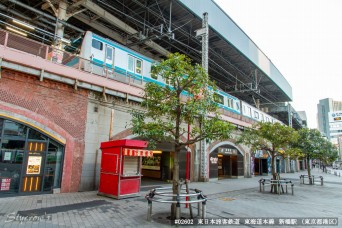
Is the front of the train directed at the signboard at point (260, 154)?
no

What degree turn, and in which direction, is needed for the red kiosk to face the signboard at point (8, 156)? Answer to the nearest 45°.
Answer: approximately 135° to its right

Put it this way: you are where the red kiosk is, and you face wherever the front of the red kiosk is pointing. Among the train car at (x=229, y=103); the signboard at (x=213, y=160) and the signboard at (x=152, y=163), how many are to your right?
0

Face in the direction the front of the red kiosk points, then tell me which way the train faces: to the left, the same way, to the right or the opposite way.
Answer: to the right

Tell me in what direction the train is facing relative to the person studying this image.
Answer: facing the viewer and to the left of the viewer

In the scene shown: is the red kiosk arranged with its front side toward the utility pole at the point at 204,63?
no

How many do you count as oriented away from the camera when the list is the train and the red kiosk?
0

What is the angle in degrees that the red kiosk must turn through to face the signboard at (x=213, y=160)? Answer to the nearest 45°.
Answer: approximately 90° to its left
